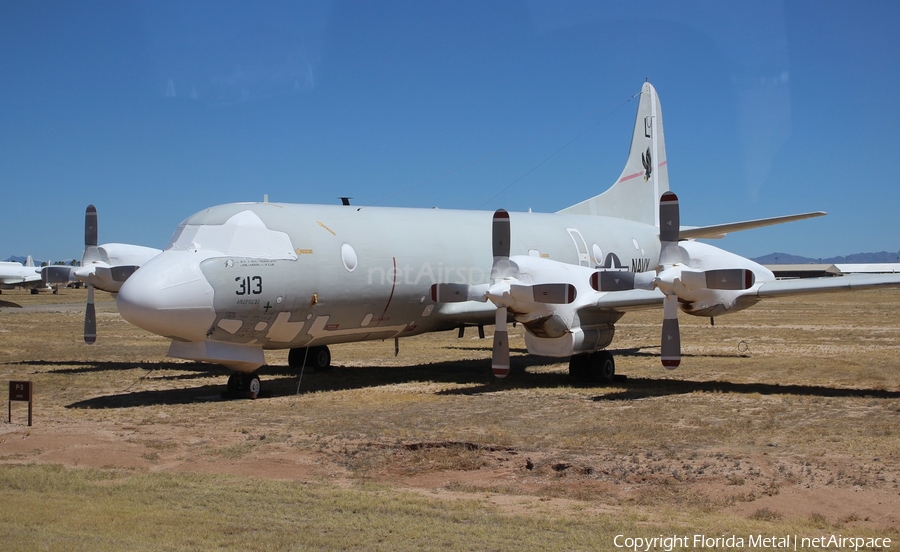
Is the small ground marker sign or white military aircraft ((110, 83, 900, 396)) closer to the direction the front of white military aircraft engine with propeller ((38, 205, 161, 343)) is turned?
the small ground marker sign

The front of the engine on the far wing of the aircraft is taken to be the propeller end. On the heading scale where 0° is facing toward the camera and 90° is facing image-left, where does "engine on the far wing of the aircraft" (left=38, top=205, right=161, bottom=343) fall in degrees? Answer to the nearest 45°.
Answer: approximately 45°

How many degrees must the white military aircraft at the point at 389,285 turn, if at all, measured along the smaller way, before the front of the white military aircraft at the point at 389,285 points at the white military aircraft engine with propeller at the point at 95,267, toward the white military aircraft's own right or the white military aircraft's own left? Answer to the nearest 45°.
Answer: approximately 90° to the white military aircraft's own right

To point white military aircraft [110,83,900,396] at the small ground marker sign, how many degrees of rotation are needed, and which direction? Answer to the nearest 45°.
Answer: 0° — it already faces it

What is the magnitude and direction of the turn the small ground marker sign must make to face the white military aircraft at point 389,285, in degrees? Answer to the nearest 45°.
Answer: approximately 90° to its left

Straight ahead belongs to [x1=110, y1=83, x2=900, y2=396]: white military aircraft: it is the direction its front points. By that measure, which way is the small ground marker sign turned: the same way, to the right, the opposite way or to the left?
to the left

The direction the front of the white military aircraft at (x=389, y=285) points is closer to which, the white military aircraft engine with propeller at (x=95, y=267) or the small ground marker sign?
the small ground marker sign
